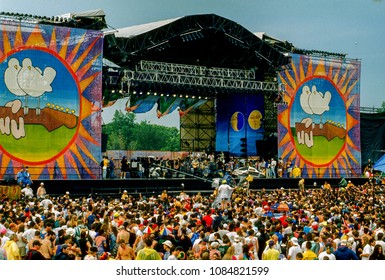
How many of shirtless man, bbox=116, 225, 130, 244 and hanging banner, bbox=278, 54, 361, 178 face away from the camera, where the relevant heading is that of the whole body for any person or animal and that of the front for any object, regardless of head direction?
1

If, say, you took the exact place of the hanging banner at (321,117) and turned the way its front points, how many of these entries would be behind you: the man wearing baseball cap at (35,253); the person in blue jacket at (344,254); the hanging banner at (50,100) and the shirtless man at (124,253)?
0

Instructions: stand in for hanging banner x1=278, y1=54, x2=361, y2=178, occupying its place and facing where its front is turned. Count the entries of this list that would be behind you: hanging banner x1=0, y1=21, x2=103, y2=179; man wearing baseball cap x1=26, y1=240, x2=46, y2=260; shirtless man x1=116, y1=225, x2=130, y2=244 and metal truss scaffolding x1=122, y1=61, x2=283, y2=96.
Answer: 0

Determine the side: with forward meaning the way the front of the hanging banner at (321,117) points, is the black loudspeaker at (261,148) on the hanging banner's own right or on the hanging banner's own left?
on the hanging banner's own right

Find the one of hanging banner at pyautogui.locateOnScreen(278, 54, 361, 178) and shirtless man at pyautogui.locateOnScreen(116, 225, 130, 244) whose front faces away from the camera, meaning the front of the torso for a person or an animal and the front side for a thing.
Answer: the shirtless man

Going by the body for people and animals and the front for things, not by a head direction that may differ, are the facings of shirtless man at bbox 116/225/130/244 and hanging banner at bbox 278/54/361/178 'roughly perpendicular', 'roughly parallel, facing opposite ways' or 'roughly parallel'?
roughly parallel, facing opposite ways

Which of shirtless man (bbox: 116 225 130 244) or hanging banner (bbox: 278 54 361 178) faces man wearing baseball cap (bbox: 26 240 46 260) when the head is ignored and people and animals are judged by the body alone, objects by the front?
the hanging banner

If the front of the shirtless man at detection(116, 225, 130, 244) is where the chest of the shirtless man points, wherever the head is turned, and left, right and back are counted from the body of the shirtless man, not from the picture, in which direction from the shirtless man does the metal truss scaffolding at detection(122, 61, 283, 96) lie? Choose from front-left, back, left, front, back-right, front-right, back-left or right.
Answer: front

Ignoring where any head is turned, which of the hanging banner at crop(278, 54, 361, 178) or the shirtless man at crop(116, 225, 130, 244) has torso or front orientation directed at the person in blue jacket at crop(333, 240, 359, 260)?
the hanging banner

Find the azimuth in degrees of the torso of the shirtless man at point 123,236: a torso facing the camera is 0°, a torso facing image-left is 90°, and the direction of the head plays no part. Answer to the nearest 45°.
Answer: approximately 180°

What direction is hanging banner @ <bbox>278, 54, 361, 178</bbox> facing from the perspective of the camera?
toward the camera

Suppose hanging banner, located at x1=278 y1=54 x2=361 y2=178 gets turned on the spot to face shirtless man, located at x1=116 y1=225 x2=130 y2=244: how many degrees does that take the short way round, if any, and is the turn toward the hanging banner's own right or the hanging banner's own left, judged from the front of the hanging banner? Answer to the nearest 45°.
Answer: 0° — it already faces them

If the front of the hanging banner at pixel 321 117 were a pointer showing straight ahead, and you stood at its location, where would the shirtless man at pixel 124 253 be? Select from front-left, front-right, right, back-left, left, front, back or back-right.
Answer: front

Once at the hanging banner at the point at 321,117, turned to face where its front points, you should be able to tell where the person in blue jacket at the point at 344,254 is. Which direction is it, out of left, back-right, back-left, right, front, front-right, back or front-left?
front

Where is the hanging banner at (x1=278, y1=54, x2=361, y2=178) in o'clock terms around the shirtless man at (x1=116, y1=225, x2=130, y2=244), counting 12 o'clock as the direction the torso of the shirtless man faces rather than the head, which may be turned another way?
The hanging banner is roughly at 1 o'clock from the shirtless man.
